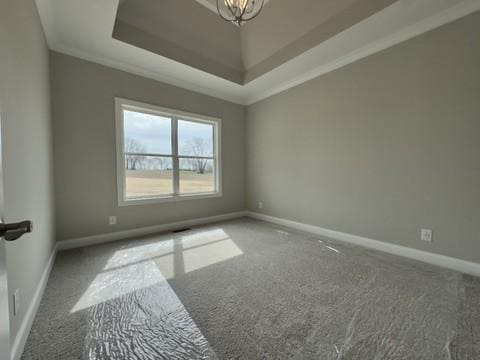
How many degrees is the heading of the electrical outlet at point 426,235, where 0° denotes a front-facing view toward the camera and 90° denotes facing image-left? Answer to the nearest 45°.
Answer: approximately 0°

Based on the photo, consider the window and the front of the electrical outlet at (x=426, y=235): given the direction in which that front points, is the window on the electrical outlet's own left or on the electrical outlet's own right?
on the electrical outlet's own right
